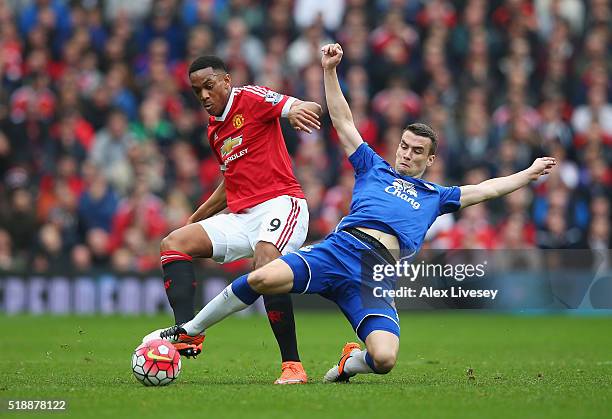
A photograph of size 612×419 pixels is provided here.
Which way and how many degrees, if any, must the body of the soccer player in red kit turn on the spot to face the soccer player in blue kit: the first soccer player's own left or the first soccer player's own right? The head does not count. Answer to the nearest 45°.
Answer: approximately 90° to the first soccer player's own left

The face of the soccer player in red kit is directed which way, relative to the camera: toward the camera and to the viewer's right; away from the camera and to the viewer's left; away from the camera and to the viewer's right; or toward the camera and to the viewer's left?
toward the camera and to the viewer's left
